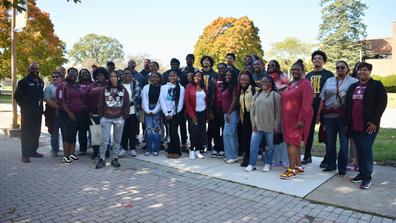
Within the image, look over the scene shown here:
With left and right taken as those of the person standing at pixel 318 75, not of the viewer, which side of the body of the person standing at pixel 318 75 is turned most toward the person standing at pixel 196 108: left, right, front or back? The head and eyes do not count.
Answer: right

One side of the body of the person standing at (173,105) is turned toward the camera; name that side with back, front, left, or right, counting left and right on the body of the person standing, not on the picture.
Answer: front

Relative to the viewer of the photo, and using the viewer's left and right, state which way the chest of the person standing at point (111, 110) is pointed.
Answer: facing the viewer

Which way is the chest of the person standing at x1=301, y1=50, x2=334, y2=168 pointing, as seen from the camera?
toward the camera

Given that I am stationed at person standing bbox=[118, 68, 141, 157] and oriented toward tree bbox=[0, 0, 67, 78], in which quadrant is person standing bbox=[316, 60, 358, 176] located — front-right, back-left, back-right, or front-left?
back-right

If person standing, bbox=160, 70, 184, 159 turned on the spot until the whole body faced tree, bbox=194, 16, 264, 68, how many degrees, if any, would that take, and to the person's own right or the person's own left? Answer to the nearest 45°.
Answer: approximately 180°

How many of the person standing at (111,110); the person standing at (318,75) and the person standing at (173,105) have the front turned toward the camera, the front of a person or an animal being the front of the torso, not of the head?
3
